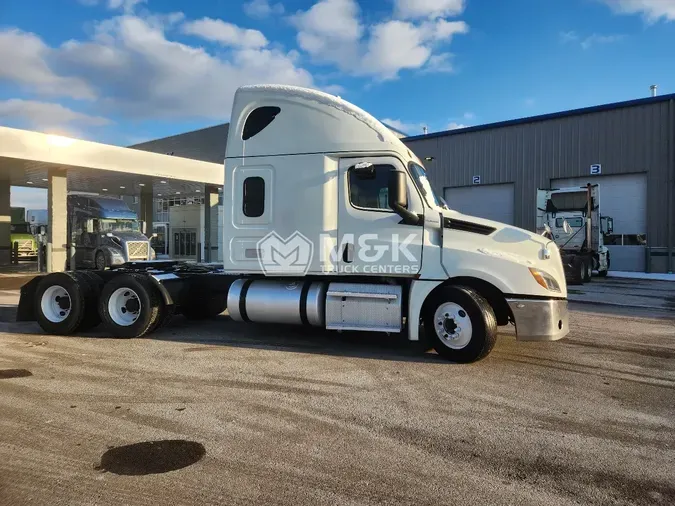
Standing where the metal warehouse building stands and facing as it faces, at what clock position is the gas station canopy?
The gas station canopy is roughly at 1 o'clock from the metal warehouse building.

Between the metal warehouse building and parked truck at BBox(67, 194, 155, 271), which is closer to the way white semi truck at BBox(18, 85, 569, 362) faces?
the metal warehouse building

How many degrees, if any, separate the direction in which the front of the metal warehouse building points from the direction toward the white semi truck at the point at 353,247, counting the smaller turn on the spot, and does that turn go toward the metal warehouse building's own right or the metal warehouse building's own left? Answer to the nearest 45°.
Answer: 0° — it already faces it

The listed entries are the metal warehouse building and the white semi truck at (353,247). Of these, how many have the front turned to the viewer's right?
1

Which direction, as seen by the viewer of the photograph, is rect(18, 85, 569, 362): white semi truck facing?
facing to the right of the viewer

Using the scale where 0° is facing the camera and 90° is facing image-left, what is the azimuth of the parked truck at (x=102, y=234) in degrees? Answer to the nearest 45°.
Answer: approximately 315°

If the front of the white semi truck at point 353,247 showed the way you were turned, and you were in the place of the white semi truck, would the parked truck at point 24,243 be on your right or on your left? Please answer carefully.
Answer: on your left
